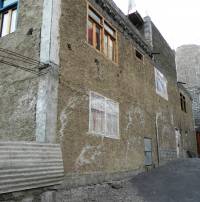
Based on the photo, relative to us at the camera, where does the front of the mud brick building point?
facing the viewer and to the right of the viewer

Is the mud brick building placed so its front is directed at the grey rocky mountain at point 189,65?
no
